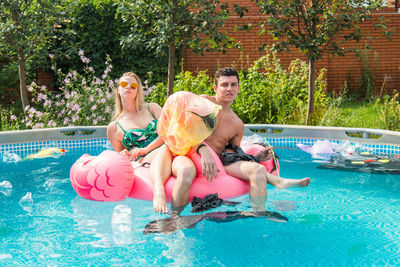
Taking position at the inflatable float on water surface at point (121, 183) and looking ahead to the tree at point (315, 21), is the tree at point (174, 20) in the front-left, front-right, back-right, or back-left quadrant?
front-left

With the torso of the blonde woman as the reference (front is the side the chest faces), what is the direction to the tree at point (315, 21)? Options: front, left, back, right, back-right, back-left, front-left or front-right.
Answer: back-left

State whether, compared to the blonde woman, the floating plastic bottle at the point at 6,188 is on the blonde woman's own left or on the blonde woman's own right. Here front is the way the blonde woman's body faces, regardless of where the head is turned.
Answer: on the blonde woman's own right

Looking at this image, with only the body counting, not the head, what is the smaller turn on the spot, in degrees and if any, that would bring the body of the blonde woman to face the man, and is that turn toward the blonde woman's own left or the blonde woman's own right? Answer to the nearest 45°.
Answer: approximately 45° to the blonde woman's own left

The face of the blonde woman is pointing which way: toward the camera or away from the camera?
toward the camera

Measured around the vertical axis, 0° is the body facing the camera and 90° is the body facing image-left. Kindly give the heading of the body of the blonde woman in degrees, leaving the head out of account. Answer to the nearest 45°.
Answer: approximately 0°

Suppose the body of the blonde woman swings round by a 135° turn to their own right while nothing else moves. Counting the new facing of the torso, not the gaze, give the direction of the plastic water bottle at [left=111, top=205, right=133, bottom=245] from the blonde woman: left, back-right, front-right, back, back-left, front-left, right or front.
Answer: back-left

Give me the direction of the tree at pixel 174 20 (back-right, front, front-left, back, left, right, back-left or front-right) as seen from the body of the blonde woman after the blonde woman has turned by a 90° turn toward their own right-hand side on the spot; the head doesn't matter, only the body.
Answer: right

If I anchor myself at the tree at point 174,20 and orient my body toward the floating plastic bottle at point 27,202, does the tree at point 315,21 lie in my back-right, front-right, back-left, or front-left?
back-left
